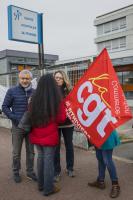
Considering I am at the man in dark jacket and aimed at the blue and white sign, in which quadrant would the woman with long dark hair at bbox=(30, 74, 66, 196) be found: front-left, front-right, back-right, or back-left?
back-right

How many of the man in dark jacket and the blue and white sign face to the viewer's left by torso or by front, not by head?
0

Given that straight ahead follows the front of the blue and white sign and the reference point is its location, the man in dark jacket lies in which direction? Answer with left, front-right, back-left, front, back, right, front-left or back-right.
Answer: front-right

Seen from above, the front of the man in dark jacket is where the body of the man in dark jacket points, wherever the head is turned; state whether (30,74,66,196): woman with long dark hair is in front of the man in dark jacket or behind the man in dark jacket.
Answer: in front

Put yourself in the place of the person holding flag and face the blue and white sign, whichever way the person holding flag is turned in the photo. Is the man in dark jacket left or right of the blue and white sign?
left

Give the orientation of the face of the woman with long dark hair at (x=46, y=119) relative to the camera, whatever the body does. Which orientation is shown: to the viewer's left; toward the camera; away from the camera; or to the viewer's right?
away from the camera

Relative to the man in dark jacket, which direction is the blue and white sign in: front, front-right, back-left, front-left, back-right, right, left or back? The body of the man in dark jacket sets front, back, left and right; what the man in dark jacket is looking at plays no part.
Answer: back-left

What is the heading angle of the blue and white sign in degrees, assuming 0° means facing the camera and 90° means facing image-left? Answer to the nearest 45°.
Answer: approximately 315°

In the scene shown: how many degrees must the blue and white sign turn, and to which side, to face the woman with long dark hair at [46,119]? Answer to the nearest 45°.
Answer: approximately 45° to its right
